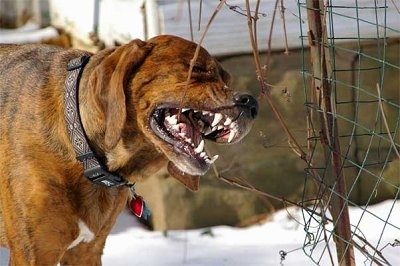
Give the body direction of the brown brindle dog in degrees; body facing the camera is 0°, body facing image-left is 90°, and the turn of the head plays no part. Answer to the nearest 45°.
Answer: approximately 270°

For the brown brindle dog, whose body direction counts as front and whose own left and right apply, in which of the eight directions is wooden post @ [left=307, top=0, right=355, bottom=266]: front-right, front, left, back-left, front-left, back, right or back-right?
front
